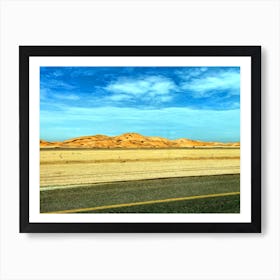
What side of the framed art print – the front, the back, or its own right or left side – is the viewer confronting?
front
